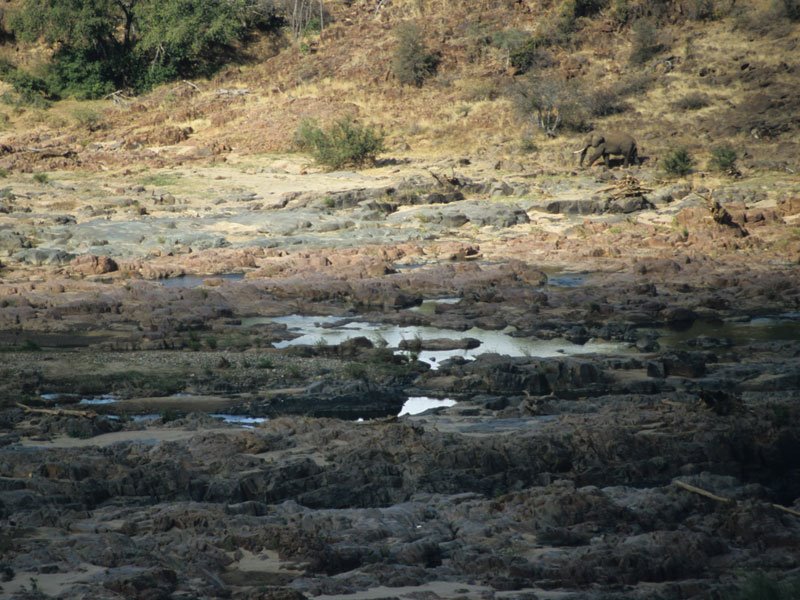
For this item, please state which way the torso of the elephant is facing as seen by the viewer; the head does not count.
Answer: to the viewer's left

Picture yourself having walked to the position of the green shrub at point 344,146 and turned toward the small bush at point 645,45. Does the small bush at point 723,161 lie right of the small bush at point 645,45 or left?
right

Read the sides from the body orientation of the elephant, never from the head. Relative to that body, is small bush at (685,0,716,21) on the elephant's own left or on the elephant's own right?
on the elephant's own right

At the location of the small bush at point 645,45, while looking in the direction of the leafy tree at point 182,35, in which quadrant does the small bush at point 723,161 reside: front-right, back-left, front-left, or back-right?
back-left

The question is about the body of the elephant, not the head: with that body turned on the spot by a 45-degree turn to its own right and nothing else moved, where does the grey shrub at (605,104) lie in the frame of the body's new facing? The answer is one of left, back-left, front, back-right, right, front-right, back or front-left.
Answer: front-right

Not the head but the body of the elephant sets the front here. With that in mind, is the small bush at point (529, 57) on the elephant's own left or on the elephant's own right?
on the elephant's own right

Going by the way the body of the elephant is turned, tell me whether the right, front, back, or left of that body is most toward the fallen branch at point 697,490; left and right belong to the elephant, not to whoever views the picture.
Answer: left

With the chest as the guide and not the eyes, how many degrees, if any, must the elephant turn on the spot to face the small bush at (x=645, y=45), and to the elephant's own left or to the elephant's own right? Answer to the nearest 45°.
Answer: approximately 90° to the elephant's own right

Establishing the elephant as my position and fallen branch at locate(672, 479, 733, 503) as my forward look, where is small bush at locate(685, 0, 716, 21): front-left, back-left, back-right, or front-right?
back-left

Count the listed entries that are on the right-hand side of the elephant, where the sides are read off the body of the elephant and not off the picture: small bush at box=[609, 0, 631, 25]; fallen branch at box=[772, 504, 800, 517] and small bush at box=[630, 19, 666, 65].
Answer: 2

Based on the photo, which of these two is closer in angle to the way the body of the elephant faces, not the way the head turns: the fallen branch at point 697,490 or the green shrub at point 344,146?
the green shrub

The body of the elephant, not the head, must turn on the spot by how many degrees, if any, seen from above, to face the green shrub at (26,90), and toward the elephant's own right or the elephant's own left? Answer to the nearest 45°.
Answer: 0° — it already faces it

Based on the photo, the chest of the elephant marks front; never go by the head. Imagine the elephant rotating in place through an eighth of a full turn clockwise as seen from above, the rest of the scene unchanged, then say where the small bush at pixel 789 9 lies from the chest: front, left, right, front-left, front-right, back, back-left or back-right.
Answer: right

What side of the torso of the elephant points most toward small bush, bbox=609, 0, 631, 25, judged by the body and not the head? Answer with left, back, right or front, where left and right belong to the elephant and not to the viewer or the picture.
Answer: right

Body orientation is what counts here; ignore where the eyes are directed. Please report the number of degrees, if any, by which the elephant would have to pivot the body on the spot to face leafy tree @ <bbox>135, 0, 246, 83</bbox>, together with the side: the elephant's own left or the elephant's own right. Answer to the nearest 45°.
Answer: approximately 45° to the elephant's own right
